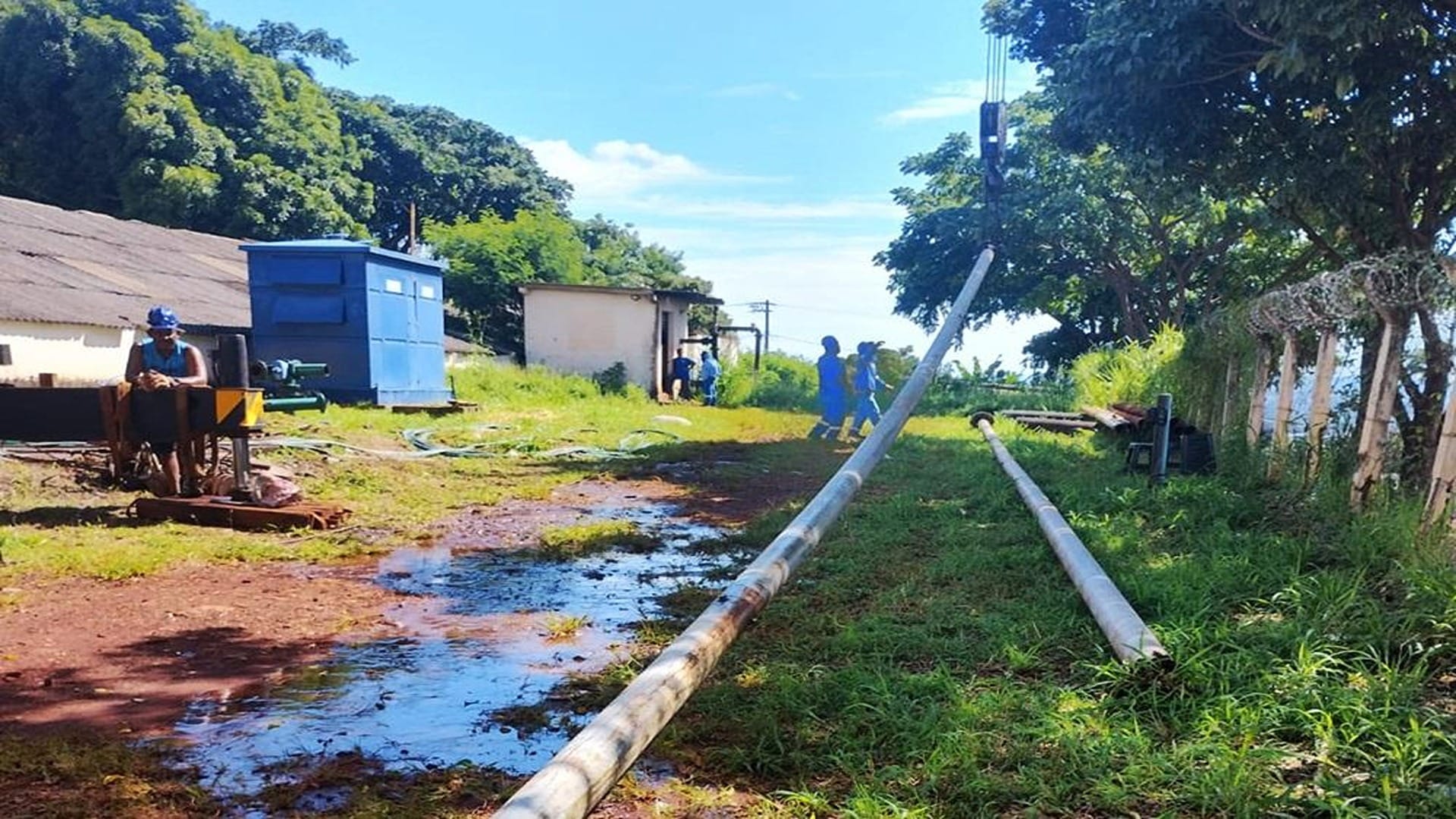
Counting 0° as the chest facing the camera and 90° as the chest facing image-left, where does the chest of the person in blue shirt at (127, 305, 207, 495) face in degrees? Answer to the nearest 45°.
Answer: approximately 0°

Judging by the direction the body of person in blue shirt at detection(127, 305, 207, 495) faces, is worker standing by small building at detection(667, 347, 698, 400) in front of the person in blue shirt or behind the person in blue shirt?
behind

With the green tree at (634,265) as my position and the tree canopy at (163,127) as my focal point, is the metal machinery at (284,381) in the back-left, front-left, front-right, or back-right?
front-left

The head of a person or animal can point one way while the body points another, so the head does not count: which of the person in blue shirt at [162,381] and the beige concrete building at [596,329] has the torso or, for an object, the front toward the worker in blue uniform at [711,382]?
the beige concrete building

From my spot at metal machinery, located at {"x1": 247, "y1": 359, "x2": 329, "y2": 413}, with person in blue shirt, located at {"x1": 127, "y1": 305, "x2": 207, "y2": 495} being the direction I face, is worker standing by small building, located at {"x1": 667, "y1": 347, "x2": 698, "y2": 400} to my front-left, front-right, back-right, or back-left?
back-left

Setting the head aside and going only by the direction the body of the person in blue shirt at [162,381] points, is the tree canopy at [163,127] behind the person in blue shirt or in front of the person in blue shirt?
behind

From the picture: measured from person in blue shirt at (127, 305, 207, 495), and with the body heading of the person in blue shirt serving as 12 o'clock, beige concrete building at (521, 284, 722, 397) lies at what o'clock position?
The beige concrete building is roughly at 7 o'clock from the person in blue shirt.

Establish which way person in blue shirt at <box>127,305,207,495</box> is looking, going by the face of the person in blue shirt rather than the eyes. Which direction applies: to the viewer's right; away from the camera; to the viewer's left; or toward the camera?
toward the camera
